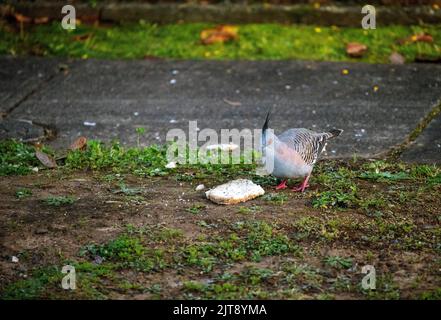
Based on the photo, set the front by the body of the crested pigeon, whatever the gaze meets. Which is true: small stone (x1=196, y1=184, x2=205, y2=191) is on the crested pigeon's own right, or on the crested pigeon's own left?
on the crested pigeon's own right

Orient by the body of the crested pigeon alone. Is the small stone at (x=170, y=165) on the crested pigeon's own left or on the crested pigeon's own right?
on the crested pigeon's own right

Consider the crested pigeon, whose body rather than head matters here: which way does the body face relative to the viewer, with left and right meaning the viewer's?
facing the viewer and to the left of the viewer

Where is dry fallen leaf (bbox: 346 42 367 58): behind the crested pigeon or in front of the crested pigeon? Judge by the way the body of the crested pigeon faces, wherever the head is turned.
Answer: behind

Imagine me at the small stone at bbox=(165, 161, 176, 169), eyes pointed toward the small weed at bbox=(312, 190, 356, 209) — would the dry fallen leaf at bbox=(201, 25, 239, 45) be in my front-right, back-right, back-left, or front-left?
back-left

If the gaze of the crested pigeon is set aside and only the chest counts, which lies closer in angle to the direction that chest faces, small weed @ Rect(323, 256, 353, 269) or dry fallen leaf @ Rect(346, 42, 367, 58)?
the small weed

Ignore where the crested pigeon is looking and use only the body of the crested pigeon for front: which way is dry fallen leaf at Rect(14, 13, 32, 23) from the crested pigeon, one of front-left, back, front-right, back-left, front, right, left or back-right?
right

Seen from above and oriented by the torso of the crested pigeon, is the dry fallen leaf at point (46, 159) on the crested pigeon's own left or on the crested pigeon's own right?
on the crested pigeon's own right

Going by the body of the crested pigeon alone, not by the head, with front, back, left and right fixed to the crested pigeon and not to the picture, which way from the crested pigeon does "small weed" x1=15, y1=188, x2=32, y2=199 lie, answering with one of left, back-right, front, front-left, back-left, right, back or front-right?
front-right

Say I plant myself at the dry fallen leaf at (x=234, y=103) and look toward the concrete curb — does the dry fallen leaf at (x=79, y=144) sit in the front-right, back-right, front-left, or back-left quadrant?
back-left

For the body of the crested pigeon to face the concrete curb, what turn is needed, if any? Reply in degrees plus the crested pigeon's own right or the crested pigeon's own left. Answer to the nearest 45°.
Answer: approximately 135° to the crested pigeon's own right

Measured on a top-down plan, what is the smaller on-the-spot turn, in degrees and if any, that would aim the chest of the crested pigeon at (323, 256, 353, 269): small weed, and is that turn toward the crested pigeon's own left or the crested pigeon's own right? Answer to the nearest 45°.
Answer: approximately 45° to the crested pigeon's own left

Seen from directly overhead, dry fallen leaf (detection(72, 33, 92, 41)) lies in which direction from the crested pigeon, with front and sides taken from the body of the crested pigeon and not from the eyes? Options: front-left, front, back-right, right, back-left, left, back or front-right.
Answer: right
